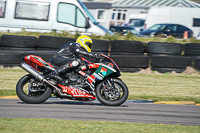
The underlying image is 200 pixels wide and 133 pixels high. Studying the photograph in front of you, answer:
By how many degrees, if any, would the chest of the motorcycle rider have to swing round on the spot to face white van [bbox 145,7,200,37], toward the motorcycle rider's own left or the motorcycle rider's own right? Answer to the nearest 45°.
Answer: approximately 90° to the motorcycle rider's own left

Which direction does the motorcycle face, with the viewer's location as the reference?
facing to the right of the viewer

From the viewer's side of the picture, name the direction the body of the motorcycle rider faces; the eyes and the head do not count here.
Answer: to the viewer's right

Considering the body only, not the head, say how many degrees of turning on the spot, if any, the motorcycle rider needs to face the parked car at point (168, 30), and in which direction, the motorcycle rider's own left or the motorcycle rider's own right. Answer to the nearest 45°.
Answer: approximately 90° to the motorcycle rider's own left

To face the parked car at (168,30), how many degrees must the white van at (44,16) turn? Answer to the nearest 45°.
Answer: approximately 45° to its left

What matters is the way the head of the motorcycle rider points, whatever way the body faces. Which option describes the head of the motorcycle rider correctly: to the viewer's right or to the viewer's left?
to the viewer's right

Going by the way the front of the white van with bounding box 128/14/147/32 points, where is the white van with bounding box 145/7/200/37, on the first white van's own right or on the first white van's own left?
on the first white van's own left

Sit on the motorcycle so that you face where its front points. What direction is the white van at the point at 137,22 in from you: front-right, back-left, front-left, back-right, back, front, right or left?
left

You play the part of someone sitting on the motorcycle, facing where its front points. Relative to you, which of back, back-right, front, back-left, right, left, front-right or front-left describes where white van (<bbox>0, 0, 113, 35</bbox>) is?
left

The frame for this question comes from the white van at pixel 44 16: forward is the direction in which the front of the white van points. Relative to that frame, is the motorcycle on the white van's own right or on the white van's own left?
on the white van's own right
